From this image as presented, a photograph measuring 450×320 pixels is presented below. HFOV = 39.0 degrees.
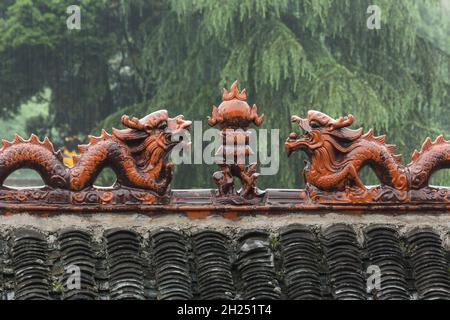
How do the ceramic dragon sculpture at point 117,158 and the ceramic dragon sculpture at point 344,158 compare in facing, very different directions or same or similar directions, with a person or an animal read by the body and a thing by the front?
very different directions

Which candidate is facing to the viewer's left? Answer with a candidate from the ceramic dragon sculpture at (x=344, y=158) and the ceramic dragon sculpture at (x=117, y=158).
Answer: the ceramic dragon sculpture at (x=344, y=158)

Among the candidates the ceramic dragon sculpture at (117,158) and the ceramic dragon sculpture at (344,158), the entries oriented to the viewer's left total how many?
1

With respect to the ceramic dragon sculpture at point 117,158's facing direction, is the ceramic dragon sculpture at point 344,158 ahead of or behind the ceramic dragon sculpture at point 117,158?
ahead

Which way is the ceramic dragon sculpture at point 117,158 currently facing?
to the viewer's right

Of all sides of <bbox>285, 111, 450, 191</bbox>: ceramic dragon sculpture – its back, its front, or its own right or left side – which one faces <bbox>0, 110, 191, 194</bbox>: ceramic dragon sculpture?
front

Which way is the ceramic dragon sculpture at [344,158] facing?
to the viewer's left
